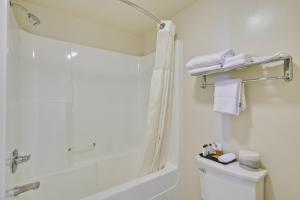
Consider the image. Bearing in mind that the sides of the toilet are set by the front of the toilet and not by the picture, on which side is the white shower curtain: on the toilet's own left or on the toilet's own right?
on the toilet's own right

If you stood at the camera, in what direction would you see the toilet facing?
facing the viewer and to the left of the viewer

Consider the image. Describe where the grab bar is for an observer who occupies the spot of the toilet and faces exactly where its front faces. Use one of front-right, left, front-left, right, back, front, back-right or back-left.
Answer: front-right
